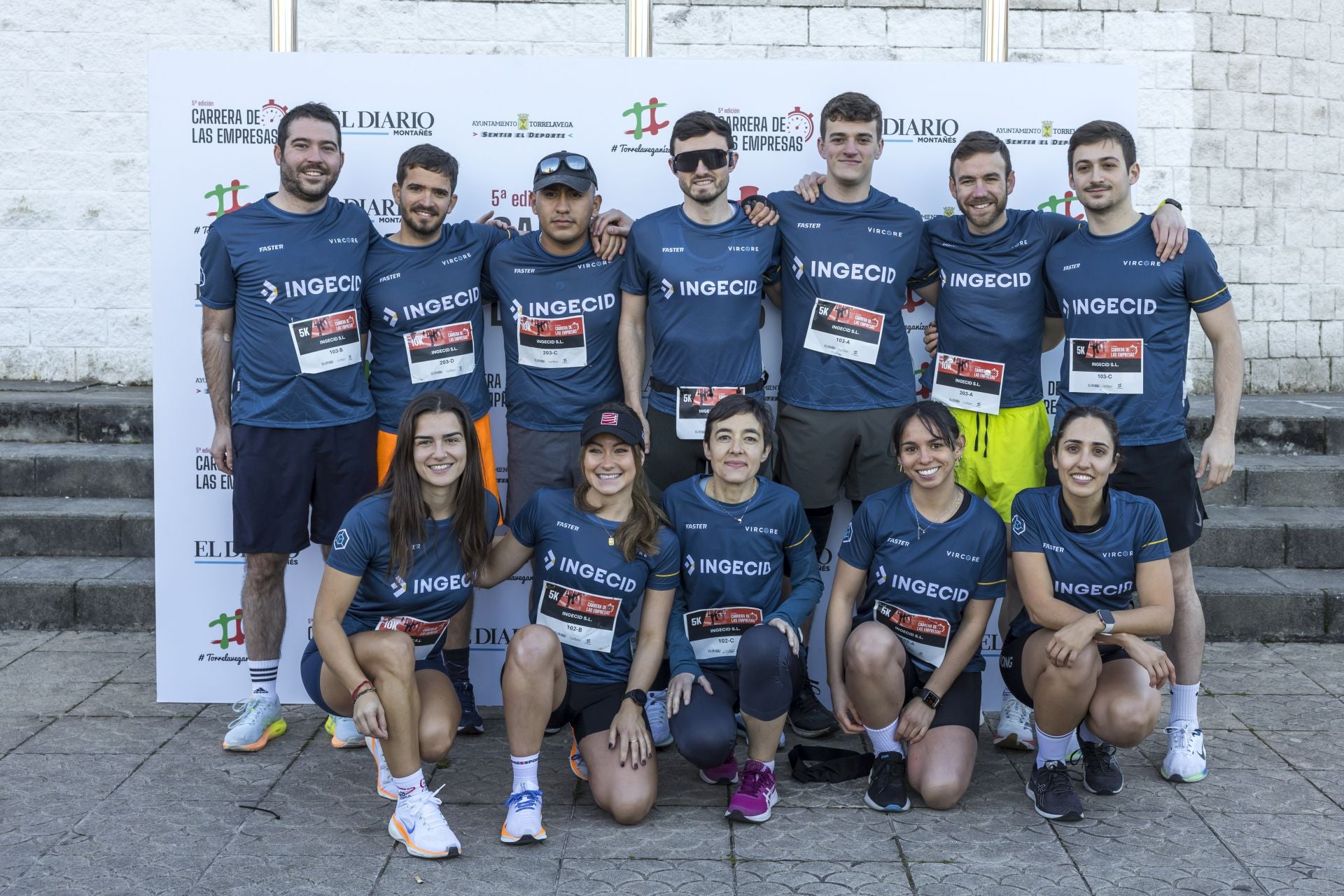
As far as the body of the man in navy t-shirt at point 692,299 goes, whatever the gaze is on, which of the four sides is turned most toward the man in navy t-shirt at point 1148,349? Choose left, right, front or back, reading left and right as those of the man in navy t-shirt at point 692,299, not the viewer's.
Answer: left

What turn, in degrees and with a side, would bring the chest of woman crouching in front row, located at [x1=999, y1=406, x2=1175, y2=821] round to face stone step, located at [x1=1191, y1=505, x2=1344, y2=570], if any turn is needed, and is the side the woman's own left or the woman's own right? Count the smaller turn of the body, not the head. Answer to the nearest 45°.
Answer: approximately 180°

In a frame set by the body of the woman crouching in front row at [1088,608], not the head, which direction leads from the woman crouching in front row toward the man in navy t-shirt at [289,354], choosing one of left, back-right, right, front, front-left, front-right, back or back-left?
right

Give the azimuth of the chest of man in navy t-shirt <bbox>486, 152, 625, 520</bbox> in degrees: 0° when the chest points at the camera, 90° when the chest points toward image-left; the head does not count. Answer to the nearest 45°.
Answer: approximately 0°

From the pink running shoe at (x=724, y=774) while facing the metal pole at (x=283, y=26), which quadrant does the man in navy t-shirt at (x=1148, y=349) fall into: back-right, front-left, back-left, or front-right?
back-right

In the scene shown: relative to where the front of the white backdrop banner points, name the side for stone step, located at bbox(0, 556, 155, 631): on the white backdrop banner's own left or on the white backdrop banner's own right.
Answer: on the white backdrop banner's own right
